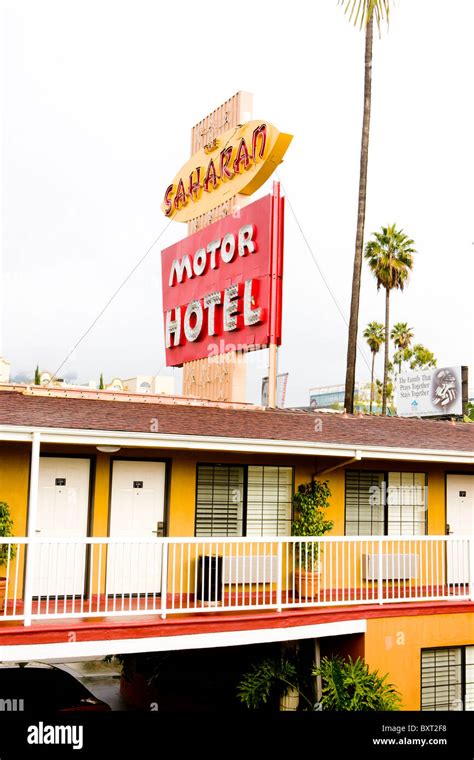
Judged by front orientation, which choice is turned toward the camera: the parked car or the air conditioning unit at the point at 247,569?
the air conditioning unit

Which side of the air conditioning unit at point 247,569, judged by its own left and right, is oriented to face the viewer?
front

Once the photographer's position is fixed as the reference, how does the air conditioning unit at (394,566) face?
facing the viewer

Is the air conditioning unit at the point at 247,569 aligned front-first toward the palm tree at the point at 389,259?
no

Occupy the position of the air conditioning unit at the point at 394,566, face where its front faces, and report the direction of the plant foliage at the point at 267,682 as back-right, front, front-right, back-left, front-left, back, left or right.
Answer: front-right

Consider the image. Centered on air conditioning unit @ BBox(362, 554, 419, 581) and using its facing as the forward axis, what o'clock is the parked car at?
The parked car is roughly at 2 o'clock from the air conditioning unit.

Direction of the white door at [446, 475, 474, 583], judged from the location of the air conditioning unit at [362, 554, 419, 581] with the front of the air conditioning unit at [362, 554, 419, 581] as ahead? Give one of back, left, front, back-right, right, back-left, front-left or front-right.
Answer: back-left

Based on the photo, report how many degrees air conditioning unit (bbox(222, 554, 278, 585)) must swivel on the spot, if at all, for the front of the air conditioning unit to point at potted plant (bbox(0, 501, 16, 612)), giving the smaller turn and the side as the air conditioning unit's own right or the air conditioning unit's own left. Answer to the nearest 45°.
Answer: approximately 45° to the air conditioning unit's own right

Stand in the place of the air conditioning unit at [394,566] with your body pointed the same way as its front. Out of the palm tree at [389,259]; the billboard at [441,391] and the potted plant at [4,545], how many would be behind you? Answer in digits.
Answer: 2

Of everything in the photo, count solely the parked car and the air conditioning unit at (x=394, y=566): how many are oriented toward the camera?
1

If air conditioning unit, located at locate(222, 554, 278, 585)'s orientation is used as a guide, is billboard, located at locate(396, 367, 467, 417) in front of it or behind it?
behind
